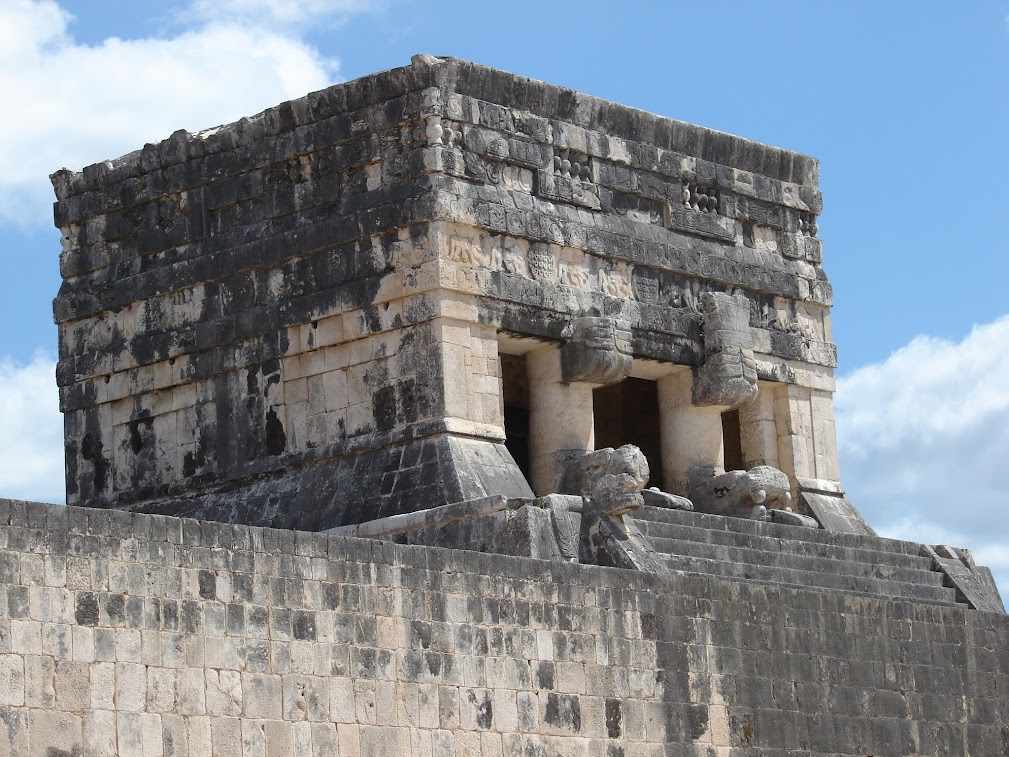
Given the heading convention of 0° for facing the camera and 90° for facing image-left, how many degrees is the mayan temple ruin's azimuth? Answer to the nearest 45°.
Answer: approximately 315°
